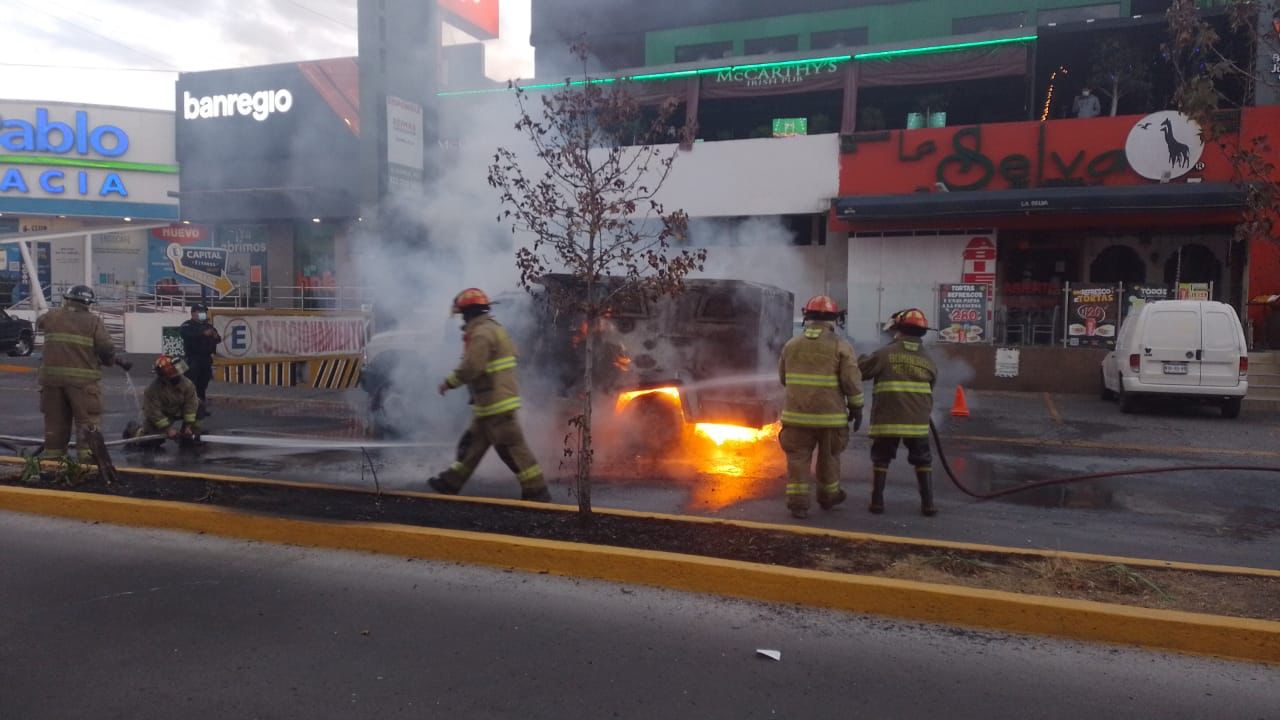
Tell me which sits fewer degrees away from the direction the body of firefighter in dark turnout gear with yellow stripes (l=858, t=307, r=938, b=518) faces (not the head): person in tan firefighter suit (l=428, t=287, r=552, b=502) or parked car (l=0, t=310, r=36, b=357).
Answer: the parked car

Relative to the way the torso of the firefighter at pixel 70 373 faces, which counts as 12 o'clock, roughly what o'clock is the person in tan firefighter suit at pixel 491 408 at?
The person in tan firefighter suit is roughly at 3 o'clock from the firefighter.

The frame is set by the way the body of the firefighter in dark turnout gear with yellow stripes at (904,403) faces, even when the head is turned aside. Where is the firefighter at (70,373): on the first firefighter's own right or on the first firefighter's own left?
on the first firefighter's own left

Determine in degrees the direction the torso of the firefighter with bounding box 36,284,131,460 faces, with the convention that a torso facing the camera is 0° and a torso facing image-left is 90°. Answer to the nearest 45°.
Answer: approximately 225°

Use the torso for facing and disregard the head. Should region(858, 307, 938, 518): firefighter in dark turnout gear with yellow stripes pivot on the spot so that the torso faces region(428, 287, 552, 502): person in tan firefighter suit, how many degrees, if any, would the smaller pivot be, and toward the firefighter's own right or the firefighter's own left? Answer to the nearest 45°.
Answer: approximately 90° to the firefighter's own left

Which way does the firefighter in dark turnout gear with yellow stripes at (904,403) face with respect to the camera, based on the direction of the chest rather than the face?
away from the camera

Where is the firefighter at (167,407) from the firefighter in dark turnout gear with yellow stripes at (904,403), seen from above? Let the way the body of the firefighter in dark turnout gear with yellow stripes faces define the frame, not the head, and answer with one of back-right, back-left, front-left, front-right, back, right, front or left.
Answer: left

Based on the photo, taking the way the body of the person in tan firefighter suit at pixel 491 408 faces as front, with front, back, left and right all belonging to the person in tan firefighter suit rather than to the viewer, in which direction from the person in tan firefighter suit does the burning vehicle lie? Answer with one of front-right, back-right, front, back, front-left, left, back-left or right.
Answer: back-right

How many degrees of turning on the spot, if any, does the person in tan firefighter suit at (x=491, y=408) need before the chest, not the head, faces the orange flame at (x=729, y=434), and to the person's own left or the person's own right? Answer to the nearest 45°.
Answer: approximately 135° to the person's own right

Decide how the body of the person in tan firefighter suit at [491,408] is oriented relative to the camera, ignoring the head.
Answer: to the viewer's left

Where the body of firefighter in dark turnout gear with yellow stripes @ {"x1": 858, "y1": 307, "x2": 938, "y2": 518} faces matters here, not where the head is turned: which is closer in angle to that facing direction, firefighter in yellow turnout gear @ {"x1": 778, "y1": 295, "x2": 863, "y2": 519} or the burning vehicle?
the burning vehicle

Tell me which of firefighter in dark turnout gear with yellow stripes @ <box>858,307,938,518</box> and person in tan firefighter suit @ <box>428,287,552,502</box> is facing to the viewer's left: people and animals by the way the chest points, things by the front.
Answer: person in tan firefighter suit @ <box>428,287,552,502</box>

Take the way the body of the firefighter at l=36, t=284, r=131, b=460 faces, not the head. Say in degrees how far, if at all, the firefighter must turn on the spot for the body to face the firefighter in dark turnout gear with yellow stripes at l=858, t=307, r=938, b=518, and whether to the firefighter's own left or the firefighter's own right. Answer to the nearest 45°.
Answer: approximately 90° to the firefighter's own right
